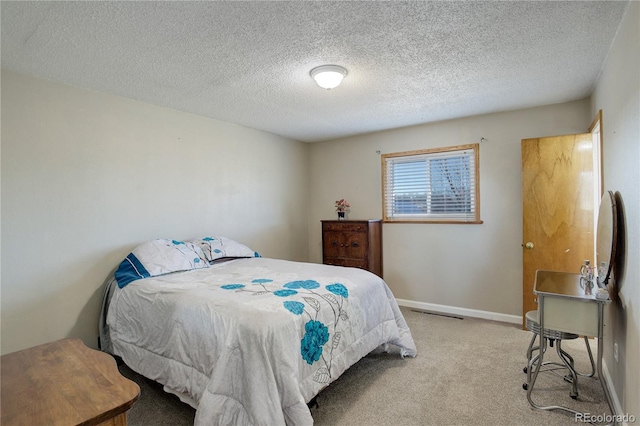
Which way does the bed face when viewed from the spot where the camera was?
facing the viewer and to the right of the viewer

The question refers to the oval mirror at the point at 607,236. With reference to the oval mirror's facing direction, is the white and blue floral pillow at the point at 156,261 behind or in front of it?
in front

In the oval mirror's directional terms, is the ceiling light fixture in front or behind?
in front

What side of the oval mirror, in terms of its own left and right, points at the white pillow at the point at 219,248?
front

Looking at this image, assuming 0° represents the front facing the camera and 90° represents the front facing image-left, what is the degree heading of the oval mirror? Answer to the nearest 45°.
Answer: approximately 90°

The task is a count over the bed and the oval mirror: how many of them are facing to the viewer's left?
1

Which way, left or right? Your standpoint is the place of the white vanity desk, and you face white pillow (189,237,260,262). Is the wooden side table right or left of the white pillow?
left

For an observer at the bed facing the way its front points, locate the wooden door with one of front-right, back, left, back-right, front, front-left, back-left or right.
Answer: front-left

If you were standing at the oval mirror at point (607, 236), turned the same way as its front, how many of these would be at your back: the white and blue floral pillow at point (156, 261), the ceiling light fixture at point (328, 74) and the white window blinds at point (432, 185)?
0

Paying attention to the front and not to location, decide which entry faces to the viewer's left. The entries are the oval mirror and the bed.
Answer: the oval mirror

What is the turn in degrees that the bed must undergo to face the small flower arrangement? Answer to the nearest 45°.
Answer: approximately 90° to its left

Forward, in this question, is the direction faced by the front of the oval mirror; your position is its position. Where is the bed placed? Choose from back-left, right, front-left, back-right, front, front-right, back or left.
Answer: front-left

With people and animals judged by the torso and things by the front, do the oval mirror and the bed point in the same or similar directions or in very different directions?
very different directions

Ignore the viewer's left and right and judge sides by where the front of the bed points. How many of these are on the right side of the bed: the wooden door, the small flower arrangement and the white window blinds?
0
